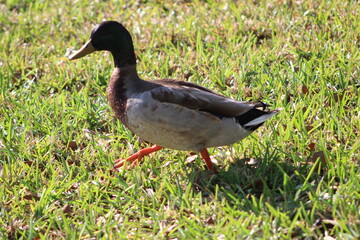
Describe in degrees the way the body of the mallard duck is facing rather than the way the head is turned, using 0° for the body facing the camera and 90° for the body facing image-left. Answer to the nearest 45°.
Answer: approximately 90°
